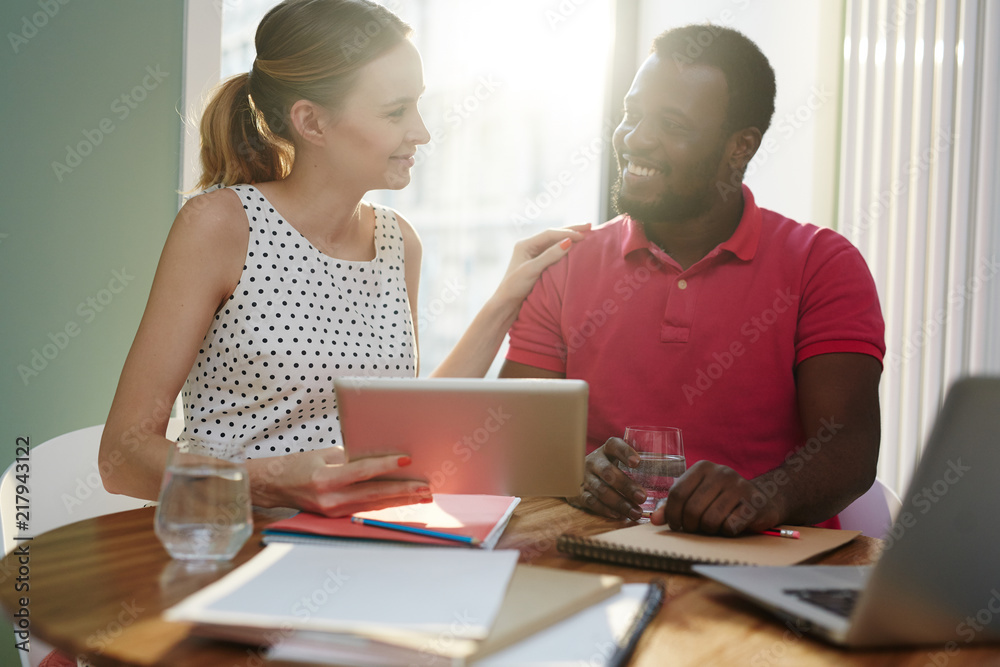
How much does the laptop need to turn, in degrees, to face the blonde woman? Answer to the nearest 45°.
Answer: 0° — it already faces them

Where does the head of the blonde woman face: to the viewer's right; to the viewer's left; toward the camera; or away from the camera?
to the viewer's right

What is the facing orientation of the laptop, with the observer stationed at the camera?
facing away from the viewer and to the left of the viewer

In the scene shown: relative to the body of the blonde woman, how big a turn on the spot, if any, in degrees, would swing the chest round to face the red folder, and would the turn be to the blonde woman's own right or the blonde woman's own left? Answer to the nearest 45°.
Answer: approximately 45° to the blonde woman's own right

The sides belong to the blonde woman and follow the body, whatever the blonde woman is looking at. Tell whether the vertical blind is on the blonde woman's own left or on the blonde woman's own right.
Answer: on the blonde woman's own left
